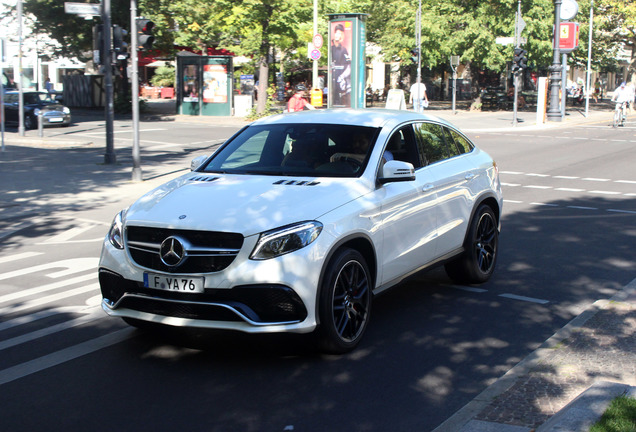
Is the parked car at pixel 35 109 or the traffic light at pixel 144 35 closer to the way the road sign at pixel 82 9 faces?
the traffic light

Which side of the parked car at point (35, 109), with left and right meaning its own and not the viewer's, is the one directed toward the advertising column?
front

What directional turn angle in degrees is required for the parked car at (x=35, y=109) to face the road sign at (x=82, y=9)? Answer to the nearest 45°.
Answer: approximately 45° to its right

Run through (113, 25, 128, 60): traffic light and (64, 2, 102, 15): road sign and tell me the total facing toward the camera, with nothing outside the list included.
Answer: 1

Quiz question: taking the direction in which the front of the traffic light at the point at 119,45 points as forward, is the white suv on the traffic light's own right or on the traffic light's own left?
on the traffic light's own right

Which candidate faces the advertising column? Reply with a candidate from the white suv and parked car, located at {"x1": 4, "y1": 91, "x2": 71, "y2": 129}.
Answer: the parked car

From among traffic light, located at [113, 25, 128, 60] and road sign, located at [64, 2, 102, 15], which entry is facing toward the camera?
the road sign

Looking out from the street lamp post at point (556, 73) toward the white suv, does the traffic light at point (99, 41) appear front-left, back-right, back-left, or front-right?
front-right

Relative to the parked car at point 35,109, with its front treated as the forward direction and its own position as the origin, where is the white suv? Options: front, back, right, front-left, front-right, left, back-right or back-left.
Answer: front-right

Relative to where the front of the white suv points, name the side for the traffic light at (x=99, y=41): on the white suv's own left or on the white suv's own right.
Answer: on the white suv's own right

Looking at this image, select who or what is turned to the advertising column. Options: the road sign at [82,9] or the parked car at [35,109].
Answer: the parked car

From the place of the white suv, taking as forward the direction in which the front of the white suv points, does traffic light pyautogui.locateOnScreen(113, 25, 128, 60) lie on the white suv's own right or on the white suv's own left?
on the white suv's own right

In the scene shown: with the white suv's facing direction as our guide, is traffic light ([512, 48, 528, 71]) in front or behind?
behind

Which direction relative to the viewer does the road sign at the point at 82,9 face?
toward the camera
